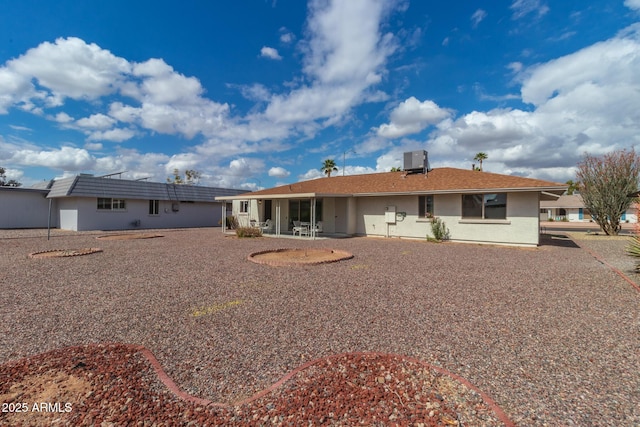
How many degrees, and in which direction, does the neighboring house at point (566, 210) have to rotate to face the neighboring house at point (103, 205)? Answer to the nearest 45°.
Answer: approximately 45° to its right

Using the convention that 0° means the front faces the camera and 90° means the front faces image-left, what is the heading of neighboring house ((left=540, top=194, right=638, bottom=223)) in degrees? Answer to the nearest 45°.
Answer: approximately 0°

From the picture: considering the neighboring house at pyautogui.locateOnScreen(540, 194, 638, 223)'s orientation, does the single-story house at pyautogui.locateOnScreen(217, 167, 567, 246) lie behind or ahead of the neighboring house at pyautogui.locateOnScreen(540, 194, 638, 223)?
ahead

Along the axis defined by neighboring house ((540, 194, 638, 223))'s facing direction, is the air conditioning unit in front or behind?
in front

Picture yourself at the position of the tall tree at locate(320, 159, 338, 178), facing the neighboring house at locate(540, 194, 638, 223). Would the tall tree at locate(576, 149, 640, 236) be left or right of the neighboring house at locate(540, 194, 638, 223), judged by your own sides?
right

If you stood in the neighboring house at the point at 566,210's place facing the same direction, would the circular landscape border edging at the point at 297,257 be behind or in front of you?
in front

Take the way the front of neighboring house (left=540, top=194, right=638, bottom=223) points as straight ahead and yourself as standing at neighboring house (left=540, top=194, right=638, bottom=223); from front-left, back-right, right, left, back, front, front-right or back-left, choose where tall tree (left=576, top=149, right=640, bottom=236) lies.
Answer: front

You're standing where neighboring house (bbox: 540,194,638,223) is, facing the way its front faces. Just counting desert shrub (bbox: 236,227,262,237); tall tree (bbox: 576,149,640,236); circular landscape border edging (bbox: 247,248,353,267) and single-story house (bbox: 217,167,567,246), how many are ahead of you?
4
